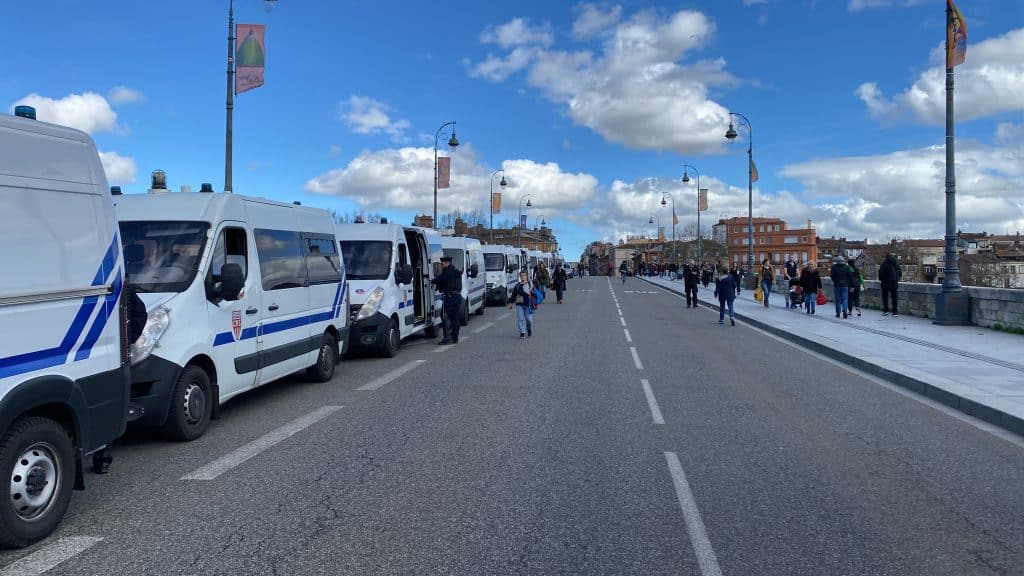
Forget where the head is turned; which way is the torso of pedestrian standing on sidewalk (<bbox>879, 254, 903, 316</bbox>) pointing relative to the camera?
away from the camera

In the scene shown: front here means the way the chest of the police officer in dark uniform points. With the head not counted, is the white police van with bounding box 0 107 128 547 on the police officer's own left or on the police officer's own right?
on the police officer's own left

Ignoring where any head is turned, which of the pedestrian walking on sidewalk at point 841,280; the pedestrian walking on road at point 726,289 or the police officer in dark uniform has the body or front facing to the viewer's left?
the police officer in dark uniform

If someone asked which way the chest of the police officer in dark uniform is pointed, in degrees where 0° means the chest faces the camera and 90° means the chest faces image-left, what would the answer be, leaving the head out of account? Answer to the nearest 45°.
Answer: approximately 90°

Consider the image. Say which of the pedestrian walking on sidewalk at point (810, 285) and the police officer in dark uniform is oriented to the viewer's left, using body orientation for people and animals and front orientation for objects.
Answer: the police officer in dark uniform

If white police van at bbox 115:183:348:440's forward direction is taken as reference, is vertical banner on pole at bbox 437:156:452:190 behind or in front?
behind

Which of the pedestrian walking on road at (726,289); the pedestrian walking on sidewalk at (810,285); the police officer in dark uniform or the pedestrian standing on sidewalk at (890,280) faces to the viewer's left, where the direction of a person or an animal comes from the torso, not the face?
the police officer in dark uniform

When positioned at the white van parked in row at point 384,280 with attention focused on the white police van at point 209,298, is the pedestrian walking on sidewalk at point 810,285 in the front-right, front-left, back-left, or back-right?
back-left
